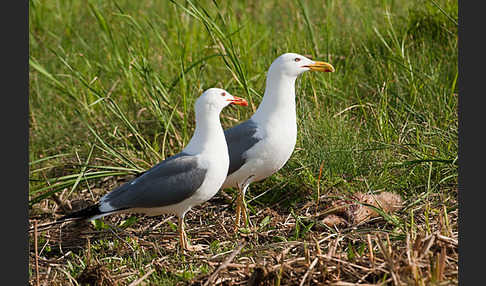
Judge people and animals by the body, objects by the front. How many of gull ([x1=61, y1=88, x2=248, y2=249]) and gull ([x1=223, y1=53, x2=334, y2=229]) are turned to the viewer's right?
2

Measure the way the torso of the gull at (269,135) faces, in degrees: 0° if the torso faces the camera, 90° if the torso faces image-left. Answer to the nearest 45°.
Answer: approximately 270°

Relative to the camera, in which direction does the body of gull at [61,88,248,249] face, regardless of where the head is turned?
to the viewer's right

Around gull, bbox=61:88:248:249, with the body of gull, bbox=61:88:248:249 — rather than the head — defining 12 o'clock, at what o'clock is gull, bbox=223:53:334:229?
gull, bbox=223:53:334:229 is roughly at 11 o'clock from gull, bbox=61:88:248:249.

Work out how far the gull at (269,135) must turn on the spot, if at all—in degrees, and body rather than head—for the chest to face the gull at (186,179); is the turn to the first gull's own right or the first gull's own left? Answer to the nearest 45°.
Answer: approximately 135° to the first gull's own right
